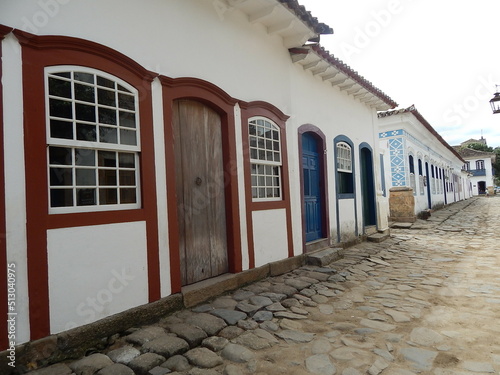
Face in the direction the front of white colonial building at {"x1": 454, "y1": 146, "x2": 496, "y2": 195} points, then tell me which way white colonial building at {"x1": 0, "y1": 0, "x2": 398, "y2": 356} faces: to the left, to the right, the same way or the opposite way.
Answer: to the left

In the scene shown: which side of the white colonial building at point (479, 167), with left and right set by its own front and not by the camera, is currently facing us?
front

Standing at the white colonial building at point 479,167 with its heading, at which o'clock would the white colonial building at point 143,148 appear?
the white colonial building at point 143,148 is roughly at 12 o'clock from the white colonial building at point 479,167.

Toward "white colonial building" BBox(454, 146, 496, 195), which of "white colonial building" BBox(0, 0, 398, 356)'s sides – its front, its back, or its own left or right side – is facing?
left

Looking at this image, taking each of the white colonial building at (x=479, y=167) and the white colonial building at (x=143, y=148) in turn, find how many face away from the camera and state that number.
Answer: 0

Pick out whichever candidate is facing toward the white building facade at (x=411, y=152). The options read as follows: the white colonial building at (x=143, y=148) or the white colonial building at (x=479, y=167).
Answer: the white colonial building at (x=479, y=167)

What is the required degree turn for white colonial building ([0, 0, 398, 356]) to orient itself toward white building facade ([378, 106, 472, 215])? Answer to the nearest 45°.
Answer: approximately 90° to its left

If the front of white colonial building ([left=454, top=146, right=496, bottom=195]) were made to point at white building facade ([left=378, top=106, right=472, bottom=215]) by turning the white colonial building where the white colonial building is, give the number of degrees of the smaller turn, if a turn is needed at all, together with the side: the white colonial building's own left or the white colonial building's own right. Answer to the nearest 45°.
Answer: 0° — it already faces it

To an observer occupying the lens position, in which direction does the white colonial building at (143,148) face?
facing the viewer and to the right of the viewer
